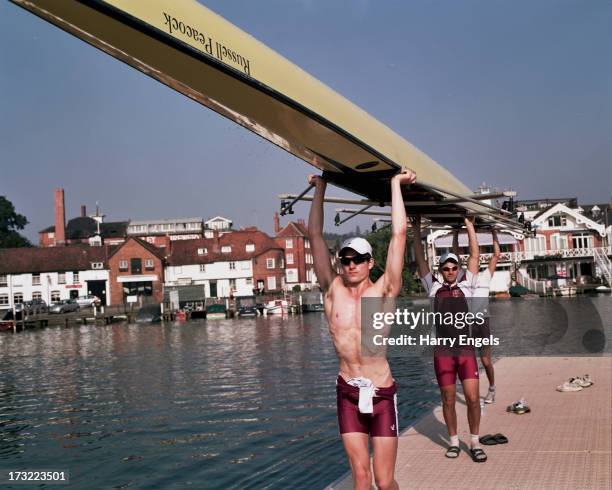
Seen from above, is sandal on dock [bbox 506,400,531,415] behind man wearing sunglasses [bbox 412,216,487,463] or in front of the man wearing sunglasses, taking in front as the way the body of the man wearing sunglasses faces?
behind

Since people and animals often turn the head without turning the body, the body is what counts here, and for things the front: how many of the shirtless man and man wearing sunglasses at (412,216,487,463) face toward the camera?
2

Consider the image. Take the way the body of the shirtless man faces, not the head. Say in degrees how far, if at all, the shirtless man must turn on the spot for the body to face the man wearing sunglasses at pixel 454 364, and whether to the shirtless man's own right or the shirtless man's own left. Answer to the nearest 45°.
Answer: approximately 180°

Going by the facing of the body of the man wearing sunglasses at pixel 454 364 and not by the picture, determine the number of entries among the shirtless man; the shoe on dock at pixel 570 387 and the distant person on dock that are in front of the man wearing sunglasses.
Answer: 1

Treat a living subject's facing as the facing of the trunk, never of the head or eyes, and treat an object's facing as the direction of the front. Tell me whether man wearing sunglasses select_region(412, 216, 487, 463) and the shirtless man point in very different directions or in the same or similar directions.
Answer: same or similar directions

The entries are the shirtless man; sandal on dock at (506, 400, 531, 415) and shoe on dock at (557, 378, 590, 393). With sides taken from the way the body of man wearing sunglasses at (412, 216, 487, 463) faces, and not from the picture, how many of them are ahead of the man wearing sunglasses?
1

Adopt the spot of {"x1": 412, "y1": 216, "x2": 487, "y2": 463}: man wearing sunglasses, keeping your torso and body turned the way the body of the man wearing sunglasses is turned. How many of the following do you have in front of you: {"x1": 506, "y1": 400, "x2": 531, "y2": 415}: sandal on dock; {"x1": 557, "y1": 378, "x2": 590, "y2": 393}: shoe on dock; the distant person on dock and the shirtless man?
1

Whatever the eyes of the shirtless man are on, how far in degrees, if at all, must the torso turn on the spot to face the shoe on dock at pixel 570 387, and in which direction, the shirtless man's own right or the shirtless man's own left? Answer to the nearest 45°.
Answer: approximately 135° to the shirtless man's own left

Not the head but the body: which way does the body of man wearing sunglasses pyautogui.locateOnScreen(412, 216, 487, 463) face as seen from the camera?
toward the camera

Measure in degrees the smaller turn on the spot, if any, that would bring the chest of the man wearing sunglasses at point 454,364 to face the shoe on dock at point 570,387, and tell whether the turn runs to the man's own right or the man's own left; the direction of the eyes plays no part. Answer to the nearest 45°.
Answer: approximately 135° to the man's own left

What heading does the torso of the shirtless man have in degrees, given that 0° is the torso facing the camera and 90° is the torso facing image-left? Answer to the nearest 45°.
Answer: approximately 0°

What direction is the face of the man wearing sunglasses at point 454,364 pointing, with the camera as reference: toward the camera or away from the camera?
toward the camera
